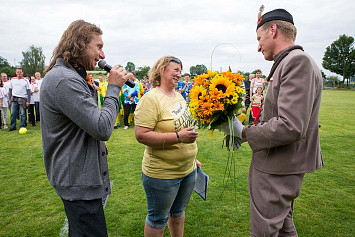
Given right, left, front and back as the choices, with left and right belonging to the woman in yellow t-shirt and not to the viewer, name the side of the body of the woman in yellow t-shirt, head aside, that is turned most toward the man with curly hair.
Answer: right

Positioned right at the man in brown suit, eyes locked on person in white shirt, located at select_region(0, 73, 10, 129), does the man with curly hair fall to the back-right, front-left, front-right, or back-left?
front-left

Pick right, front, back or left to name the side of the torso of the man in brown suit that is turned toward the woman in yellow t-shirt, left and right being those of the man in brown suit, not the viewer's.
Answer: front

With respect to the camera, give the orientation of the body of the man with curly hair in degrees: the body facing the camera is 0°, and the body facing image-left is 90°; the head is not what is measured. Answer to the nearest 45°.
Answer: approximately 270°

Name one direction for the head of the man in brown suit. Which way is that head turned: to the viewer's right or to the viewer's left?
to the viewer's left

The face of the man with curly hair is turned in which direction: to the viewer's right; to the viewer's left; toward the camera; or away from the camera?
to the viewer's right

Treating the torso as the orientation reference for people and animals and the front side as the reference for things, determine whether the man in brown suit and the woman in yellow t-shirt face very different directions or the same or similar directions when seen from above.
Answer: very different directions

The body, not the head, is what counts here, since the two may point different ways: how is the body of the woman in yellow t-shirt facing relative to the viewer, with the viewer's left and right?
facing the viewer and to the right of the viewer

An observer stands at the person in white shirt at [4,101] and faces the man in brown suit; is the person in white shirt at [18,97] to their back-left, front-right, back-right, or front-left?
front-left

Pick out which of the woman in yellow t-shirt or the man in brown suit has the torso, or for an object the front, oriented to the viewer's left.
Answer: the man in brown suit

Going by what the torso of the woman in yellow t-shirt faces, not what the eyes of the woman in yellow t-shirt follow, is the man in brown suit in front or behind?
in front

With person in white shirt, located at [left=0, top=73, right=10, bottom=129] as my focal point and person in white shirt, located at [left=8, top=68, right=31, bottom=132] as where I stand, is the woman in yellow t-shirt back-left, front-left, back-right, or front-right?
back-left

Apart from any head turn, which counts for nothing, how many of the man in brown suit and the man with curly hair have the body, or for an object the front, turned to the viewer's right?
1

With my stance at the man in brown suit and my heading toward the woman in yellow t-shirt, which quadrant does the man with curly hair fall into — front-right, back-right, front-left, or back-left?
front-left

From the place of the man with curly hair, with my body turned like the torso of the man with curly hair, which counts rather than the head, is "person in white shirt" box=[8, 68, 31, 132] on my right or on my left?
on my left

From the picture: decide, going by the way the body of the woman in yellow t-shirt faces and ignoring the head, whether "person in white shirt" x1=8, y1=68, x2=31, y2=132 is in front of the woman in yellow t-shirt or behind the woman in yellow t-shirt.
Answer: behind

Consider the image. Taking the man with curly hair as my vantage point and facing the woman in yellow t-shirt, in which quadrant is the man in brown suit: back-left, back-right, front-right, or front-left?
front-right

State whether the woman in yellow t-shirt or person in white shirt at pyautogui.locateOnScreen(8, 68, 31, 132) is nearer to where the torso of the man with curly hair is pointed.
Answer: the woman in yellow t-shirt

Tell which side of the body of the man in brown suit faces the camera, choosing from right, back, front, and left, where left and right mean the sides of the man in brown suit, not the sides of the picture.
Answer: left
